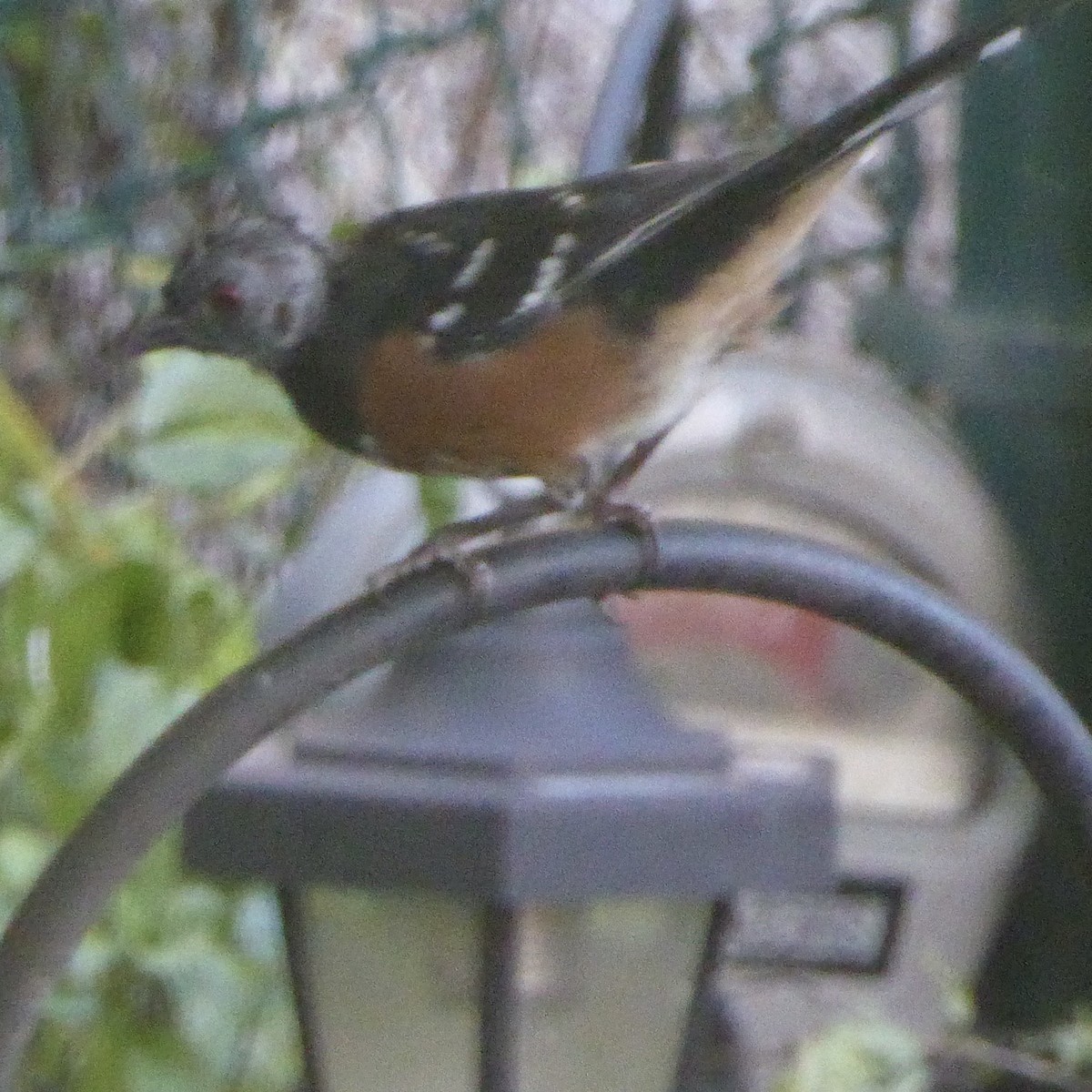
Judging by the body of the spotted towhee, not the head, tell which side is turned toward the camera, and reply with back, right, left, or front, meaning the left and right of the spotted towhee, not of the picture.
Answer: left
